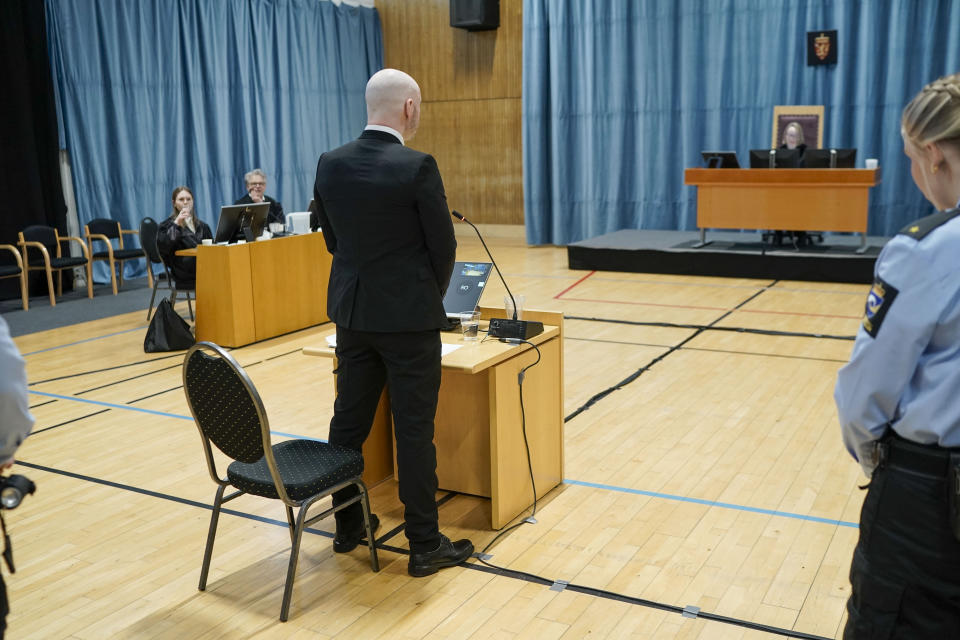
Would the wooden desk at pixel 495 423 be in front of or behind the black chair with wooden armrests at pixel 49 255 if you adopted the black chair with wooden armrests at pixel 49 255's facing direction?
in front

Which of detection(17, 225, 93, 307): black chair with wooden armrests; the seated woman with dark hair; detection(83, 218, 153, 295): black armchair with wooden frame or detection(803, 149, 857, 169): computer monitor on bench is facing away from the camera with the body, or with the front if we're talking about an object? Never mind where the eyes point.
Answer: the computer monitor on bench

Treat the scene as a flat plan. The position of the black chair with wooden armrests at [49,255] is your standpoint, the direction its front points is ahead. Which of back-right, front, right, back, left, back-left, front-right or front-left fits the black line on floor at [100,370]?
front-right

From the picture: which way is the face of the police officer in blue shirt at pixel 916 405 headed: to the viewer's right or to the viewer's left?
to the viewer's left

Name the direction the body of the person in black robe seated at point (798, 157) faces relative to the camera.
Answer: toward the camera

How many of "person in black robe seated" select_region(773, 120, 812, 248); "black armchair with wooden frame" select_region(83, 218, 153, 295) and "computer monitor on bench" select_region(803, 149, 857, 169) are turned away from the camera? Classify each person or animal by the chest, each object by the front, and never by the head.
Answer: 1

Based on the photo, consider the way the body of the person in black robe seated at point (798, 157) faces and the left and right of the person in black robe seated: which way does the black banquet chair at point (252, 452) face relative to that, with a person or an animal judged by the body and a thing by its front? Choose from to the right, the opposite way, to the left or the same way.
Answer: the opposite way

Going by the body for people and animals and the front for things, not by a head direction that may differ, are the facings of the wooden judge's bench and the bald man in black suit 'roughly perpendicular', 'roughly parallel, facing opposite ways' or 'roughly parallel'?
roughly parallel, facing opposite ways

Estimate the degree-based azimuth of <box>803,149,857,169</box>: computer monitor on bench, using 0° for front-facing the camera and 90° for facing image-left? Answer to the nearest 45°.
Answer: approximately 180°

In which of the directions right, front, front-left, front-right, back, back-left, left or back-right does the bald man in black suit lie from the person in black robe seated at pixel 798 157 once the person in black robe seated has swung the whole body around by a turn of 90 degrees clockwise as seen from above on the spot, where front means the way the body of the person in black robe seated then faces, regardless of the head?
left

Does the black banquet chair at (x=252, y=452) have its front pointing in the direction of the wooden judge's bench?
yes

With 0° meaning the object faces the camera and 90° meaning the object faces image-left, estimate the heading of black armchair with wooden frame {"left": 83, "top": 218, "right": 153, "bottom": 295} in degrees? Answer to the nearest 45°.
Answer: approximately 315°
